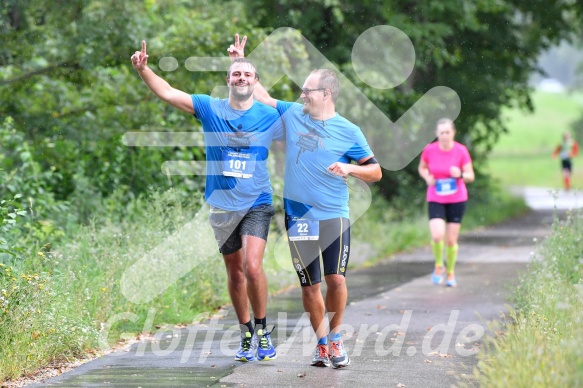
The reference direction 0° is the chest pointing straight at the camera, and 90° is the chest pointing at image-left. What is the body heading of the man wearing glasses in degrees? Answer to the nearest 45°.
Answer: approximately 45°

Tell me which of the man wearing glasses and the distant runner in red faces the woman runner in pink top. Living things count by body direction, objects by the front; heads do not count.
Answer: the distant runner in red

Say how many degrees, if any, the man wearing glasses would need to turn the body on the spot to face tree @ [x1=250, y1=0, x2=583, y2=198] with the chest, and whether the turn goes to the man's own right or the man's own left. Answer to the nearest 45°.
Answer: approximately 135° to the man's own right

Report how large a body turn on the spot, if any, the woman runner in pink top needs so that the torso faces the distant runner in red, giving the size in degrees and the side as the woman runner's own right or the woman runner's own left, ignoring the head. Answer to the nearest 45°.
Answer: approximately 180°

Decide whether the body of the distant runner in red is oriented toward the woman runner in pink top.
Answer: yes

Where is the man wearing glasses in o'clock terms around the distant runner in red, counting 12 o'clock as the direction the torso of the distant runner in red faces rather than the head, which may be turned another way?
The man wearing glasses is roughly at 12 o'clock from the distant runner in red.

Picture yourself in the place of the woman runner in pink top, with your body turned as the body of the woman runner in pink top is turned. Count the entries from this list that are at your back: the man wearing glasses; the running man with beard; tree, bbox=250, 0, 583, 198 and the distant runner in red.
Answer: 2

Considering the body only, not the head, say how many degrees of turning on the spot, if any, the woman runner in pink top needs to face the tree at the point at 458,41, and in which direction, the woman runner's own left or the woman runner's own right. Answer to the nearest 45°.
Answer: approximately 180°
